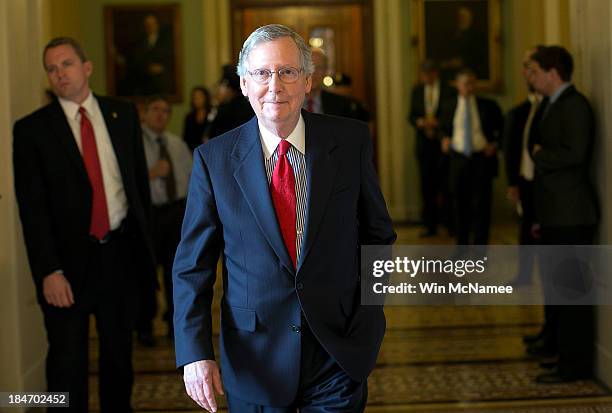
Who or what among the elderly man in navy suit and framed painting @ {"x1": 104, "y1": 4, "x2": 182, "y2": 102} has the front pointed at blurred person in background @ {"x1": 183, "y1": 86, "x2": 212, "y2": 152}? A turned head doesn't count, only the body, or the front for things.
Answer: the framed painting

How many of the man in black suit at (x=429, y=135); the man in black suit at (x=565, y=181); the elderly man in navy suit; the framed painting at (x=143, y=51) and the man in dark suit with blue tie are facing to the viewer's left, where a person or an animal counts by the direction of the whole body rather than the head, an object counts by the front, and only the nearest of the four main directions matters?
1

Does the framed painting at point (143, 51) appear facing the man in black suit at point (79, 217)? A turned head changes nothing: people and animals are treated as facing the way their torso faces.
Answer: yes

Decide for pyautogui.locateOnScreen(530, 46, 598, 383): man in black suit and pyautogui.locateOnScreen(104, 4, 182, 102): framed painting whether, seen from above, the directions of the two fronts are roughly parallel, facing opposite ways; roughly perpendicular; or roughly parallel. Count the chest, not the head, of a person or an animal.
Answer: roughly perpendicular

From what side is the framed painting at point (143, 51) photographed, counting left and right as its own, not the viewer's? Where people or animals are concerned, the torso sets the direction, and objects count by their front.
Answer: front

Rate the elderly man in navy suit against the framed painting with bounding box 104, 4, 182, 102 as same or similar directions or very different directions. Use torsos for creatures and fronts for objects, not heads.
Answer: same or similar directions

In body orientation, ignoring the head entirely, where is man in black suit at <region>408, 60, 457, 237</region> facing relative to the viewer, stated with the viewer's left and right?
facing the viewer

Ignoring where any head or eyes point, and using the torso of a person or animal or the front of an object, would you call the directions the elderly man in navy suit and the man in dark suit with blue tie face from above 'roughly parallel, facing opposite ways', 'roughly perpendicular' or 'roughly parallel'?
roughly parallel

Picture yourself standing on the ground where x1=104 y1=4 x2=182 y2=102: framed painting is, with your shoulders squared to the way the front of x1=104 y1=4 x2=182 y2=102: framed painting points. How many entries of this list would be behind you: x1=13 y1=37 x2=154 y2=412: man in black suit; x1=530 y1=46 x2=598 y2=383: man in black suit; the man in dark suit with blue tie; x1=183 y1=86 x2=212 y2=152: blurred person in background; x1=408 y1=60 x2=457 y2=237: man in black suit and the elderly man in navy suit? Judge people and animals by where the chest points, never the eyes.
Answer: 0

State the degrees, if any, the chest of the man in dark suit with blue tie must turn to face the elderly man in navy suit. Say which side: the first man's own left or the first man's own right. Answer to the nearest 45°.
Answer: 0° — they already face them

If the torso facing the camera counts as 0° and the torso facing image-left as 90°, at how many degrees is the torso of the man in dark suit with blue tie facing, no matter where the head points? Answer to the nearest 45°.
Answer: approximately 0°

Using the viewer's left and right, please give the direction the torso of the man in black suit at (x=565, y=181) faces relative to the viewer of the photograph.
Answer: facing to the left of the viewer

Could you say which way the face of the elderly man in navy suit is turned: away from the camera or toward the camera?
toward the camera

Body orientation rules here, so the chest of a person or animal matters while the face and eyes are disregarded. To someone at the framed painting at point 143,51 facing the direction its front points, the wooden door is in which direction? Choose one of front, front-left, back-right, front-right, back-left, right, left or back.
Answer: left

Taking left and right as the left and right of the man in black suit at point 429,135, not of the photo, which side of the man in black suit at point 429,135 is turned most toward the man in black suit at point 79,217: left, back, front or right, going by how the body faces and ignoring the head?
front
